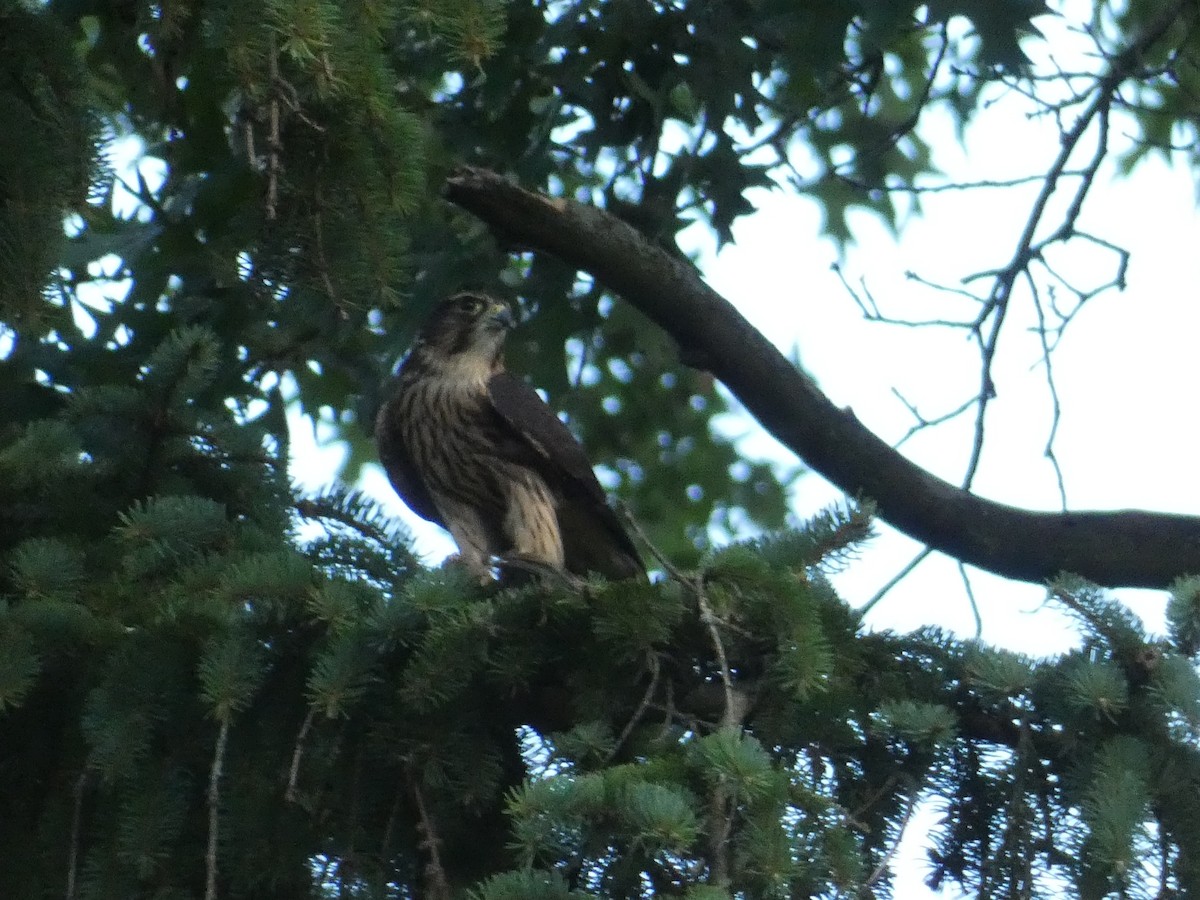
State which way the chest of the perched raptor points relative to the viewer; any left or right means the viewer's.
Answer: facing the viewer and to the left of the viewer

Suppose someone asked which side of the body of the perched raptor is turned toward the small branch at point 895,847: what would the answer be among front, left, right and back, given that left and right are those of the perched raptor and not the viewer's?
left

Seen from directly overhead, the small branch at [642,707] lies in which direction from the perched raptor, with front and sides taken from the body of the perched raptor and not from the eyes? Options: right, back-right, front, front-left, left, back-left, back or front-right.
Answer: front-left

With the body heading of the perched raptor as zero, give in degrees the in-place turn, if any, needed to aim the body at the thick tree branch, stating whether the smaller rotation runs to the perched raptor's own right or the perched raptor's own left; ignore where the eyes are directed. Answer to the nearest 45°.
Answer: approximately 90° to the perched raptor's own left
